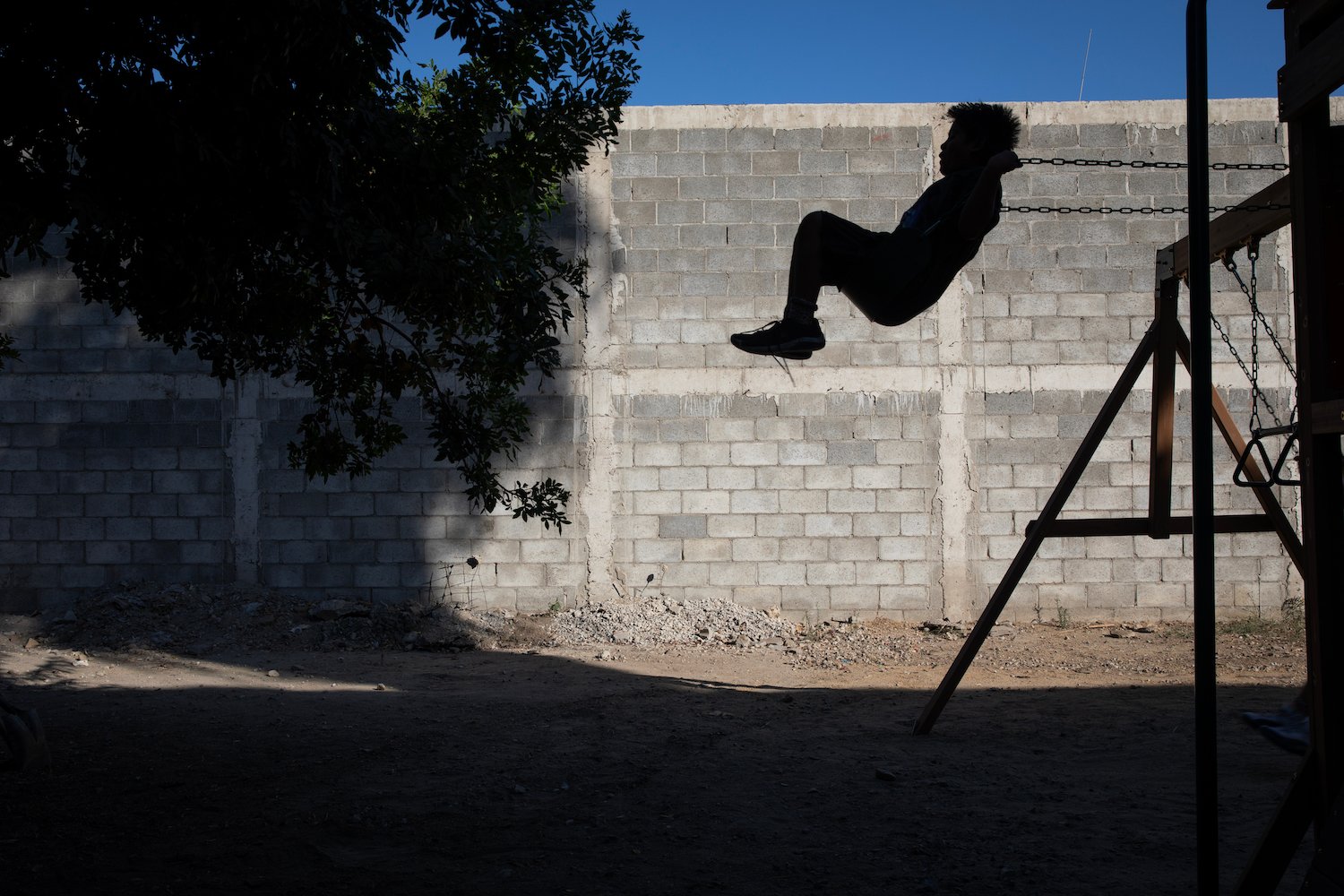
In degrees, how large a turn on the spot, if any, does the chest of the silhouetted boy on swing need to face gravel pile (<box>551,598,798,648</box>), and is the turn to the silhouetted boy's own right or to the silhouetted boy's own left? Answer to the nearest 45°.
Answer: approximately 90° to the silhouetted boy's own right

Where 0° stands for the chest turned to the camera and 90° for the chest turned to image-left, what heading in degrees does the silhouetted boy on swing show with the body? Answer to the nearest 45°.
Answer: approximately 90°

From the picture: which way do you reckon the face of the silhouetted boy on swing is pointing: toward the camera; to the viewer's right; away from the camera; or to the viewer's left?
to the viewer's left

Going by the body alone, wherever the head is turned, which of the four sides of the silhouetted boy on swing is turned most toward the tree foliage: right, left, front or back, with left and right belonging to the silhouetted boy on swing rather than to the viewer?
front

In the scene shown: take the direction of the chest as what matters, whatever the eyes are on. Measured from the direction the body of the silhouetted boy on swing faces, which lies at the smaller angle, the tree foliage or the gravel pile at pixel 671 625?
the tree foliage
